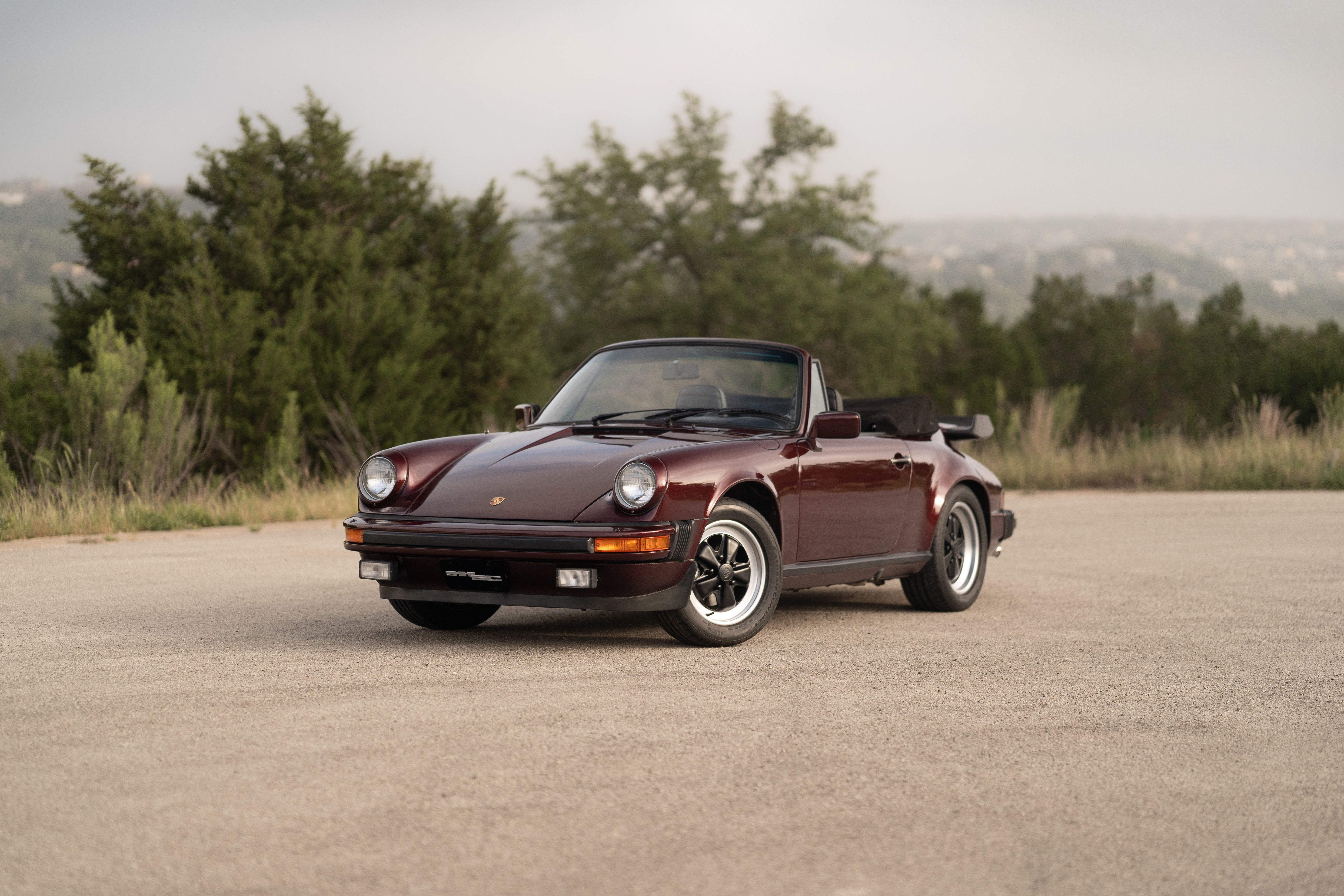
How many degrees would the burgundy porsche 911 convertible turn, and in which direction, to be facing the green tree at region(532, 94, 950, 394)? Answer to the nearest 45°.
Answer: approximately 135° to its right

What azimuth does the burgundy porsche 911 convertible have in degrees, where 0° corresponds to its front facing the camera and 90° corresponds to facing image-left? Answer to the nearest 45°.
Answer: approximately 45°

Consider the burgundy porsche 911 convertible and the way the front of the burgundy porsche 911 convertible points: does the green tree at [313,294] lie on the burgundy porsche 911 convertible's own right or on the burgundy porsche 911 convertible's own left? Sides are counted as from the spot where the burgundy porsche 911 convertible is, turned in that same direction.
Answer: on the burgundy porsche 911 convertible's own right
